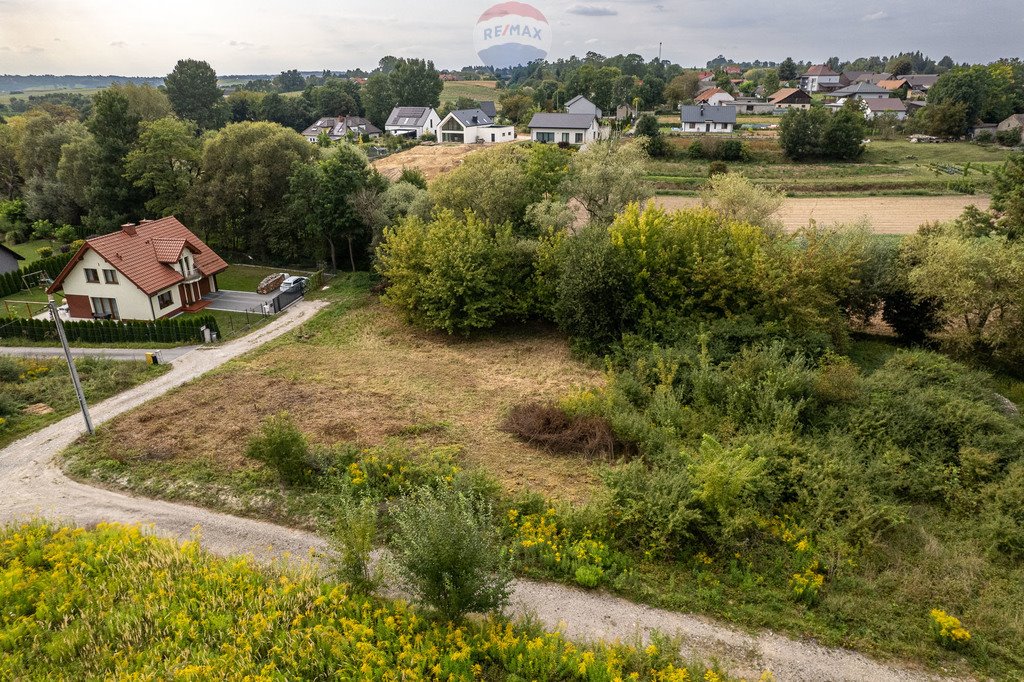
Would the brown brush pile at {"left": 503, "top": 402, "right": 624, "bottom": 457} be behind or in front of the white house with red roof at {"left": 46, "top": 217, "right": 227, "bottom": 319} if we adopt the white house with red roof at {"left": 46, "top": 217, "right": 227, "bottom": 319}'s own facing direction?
in front

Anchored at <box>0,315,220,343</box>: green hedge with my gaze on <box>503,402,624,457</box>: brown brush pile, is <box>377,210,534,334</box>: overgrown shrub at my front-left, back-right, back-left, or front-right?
front-left

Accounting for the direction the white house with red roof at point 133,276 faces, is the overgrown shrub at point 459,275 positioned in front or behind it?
in front

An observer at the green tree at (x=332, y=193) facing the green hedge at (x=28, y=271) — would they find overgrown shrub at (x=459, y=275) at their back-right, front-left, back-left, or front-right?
back-left

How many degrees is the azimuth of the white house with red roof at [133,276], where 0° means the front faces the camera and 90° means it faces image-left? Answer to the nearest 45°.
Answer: approximately 315°

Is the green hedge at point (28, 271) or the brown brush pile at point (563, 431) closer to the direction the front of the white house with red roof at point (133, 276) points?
the brown brush pile

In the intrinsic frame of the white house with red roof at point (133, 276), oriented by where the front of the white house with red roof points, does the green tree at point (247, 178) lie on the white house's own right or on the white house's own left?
on the white house's own left

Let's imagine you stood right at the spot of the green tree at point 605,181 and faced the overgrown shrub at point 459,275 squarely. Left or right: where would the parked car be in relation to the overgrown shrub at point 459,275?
right

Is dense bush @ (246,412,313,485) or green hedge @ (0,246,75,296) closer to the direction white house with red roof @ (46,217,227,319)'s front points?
the dense bush

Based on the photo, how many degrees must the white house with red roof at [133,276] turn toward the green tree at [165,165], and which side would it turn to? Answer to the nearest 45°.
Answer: approximately 135° to its left
